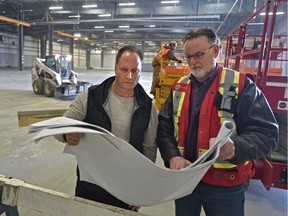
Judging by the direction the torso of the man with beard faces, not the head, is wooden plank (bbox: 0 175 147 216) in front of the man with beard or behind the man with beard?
in front

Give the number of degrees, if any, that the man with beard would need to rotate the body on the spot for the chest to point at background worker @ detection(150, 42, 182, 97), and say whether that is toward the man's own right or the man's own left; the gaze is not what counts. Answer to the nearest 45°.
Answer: approximately 135° to the man's own right

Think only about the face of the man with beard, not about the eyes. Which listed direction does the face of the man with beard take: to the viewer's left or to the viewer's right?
to the viewer's left

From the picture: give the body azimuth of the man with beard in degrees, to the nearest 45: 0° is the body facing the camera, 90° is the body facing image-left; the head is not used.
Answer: approximately 45°

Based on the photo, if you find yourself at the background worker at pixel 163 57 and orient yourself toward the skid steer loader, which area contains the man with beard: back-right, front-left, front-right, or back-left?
back-left

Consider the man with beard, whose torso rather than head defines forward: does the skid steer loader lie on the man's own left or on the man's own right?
on the man's own right

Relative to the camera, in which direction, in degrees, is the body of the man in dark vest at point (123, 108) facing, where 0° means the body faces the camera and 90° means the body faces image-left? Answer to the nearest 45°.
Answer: approximately 0°

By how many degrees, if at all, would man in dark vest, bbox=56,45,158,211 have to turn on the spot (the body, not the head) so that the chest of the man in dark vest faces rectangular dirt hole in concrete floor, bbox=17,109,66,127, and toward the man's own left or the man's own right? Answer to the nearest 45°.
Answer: approximately 135° to the man's own right

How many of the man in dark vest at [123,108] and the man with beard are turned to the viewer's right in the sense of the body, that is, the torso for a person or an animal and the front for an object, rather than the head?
0
